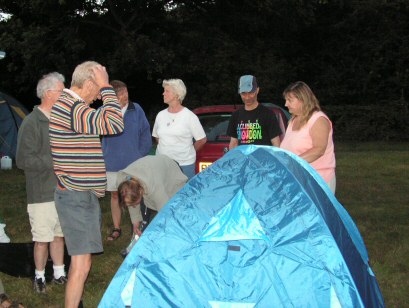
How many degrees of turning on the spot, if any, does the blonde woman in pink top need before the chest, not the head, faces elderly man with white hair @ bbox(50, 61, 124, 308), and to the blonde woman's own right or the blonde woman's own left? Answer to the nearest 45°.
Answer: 0° — they already face them

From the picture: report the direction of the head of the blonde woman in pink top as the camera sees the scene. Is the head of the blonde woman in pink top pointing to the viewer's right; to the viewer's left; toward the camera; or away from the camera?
to the viewer's left

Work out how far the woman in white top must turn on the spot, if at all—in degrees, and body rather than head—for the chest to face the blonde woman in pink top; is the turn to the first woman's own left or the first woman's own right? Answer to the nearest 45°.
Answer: approximately 90° to the first woman's own left

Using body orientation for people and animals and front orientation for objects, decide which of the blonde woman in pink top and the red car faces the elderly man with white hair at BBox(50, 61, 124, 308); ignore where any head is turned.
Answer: the blonde woman in pink top

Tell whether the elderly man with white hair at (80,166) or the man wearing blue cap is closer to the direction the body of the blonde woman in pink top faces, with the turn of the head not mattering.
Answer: the elderly man with white hair

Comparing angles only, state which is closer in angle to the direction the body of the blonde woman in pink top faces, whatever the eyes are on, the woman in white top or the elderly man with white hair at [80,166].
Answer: the elderly man with white hair

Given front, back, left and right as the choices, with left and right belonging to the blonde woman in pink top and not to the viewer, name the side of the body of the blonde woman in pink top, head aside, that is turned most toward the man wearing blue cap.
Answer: right

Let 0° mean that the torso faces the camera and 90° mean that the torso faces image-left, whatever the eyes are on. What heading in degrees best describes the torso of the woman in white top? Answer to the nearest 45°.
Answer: approximately 45°

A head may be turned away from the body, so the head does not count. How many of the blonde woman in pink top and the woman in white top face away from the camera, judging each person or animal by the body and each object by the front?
0

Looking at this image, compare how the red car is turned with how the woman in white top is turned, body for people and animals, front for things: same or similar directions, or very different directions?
very different directions
